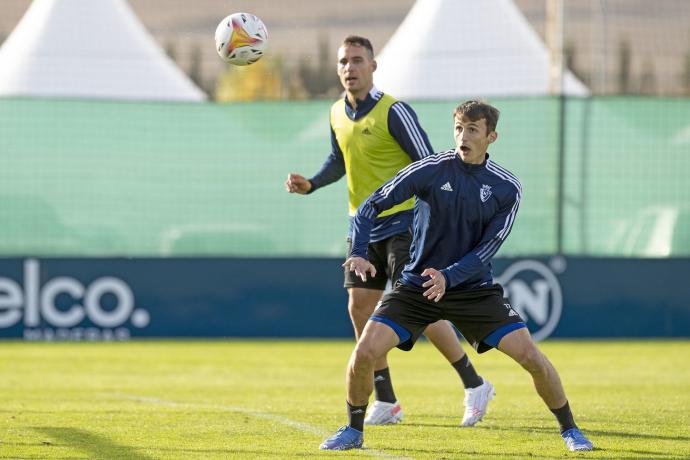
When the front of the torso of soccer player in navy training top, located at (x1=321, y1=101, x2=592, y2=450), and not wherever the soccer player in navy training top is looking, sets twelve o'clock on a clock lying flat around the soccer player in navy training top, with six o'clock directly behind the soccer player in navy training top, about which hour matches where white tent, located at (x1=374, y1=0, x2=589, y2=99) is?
The white tent is roughly at 6 o'clock from the soccer player in navy training top.

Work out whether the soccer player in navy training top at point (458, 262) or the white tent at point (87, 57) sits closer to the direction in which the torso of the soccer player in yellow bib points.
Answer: the soccer player in navy training top

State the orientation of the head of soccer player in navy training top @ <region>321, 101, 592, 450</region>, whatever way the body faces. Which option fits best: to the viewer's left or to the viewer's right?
to the viewer's left

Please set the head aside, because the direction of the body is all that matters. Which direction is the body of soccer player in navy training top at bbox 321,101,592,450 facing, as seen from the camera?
toward the camera

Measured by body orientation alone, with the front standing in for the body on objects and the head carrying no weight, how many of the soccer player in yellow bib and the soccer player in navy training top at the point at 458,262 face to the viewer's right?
0

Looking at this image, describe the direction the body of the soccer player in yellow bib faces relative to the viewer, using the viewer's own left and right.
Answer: facing the viewer and to the left of the viewer

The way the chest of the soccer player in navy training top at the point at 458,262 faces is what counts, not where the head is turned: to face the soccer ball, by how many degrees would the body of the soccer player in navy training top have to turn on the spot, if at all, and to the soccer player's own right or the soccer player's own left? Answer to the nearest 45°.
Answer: approximately 135° to the soccer player's own right

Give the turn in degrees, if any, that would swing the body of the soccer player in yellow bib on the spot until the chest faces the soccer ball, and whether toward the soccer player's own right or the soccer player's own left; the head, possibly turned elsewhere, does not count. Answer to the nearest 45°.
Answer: approximately 90° to the soccer player's own right
